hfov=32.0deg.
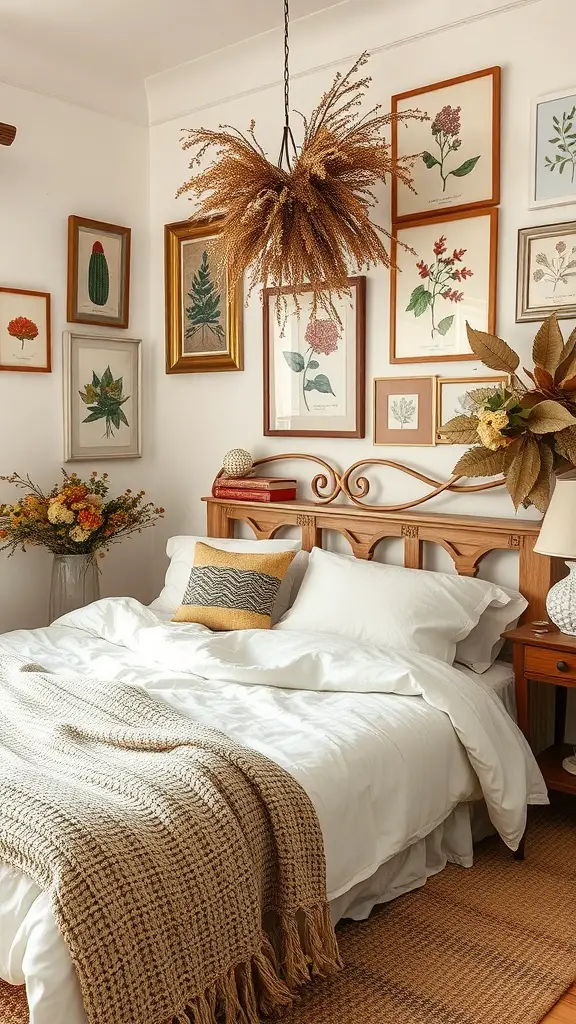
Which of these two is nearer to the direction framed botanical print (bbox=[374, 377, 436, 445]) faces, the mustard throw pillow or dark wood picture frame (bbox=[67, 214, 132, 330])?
the mustard throw pillow

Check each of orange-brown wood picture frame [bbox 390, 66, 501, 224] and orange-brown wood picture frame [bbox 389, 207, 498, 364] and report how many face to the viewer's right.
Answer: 0

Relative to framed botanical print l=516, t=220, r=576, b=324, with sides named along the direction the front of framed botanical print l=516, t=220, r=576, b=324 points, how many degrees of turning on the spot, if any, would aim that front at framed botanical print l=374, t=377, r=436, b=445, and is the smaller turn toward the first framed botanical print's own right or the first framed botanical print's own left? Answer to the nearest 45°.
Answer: approximately 90° to the first framed botanical print's own right

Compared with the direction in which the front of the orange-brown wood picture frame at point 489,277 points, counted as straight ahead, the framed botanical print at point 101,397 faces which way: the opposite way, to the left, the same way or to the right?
to the left

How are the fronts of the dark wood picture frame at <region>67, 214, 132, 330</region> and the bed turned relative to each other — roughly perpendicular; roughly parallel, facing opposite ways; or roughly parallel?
roughly perpendicular

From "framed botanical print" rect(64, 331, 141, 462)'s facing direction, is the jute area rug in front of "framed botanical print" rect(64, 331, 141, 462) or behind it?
in front

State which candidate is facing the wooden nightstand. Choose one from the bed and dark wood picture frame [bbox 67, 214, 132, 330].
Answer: the dark wood picture frame
